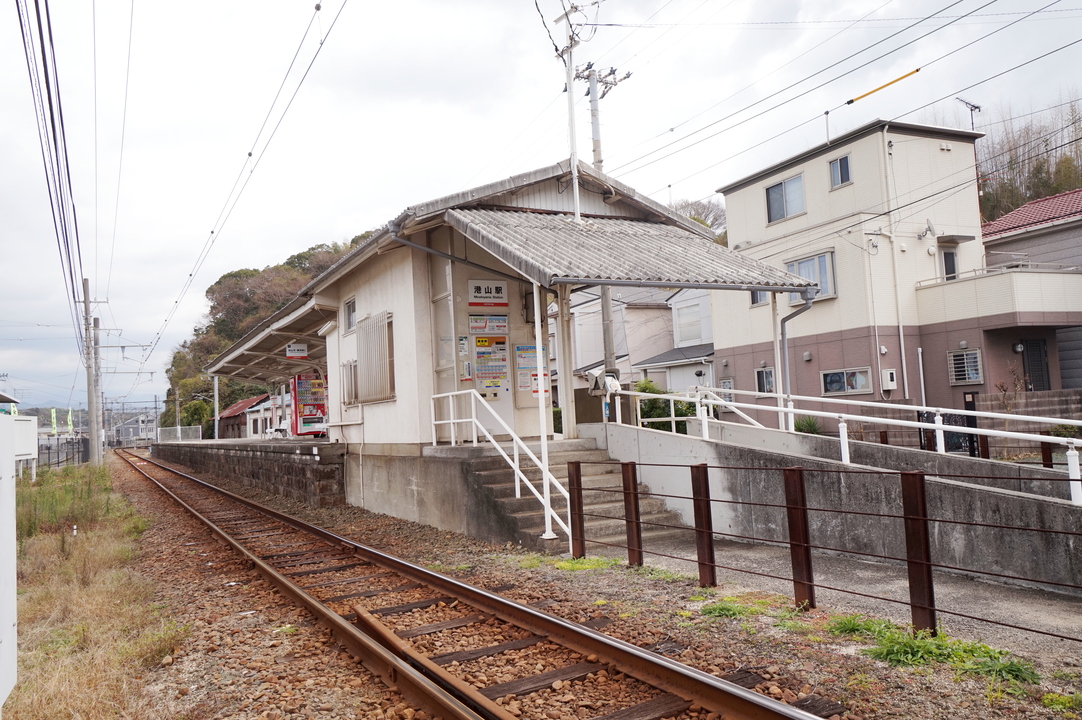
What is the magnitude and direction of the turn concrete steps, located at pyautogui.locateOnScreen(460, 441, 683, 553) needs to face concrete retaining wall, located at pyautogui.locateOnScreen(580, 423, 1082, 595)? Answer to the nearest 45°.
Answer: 0° — it already faces it

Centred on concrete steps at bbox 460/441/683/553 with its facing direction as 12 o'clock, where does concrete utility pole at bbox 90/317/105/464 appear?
The concrete utility pole is roughly at 6 o'clock from the concrete steps.

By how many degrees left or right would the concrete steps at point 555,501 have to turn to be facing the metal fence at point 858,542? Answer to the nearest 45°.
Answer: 0° — it already faces it

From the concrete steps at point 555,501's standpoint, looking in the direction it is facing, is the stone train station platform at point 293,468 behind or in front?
behind

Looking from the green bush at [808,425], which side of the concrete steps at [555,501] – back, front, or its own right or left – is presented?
left

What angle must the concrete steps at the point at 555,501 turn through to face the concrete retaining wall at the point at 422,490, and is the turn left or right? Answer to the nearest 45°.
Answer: approximately 180°

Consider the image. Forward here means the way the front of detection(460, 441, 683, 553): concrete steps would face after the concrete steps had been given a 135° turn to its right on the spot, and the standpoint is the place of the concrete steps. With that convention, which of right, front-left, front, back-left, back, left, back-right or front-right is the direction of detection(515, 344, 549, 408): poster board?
right

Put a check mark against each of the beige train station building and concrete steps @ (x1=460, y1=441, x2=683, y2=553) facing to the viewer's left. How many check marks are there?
0

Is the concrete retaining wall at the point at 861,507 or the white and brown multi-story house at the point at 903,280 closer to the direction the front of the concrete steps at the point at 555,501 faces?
the concrete retaining wall

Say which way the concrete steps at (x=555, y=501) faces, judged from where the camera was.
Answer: facing the viewer and to the right of the viewer
